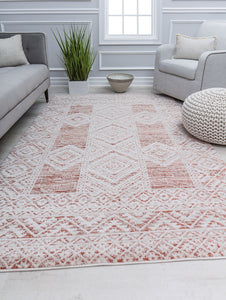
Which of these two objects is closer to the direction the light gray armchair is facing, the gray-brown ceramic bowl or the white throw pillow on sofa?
the white throw pillow on sofa

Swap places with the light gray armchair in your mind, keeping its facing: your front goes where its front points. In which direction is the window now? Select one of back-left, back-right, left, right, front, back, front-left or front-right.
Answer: right

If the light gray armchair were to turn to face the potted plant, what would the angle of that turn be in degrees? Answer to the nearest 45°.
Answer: approximately 45° to its right

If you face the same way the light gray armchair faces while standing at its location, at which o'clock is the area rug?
The area rug is roughly at 11 o'clock from the light gray armchair.

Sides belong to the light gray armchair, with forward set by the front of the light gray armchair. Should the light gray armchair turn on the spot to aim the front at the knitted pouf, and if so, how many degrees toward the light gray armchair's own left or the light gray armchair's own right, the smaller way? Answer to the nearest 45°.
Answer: approximately 45° to the light gray armchair's own left

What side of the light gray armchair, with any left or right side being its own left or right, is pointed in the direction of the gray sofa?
front

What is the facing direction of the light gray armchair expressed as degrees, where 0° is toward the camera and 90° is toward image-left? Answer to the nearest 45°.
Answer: approximately 45°

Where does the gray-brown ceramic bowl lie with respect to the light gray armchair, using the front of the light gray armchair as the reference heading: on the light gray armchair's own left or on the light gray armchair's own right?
on the light gray armchair's own right

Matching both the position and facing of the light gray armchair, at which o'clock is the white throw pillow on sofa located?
The white throw pillow on sofa is roughly at 1 o'clock from the light gray armchair.
